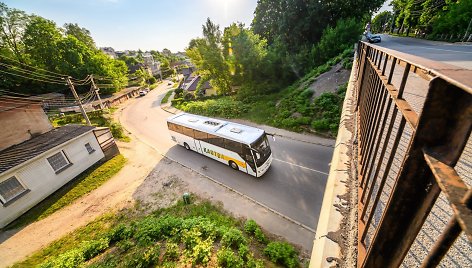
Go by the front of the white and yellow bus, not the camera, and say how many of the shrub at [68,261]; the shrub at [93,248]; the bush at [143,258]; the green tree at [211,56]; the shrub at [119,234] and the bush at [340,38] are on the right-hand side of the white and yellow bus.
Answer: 4

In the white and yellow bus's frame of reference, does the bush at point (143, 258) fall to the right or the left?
on its right

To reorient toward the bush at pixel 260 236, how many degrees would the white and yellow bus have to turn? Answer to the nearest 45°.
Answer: approximately 45° to its right

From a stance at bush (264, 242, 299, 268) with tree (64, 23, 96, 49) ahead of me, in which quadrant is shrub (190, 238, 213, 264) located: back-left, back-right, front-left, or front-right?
front-left

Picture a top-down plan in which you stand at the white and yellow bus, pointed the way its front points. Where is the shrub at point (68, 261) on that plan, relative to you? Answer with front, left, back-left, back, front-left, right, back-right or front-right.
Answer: right

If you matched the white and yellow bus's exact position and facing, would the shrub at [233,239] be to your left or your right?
on your right

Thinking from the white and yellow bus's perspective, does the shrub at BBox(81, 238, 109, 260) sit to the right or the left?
on its right

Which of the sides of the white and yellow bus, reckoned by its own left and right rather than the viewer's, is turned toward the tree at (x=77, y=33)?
back

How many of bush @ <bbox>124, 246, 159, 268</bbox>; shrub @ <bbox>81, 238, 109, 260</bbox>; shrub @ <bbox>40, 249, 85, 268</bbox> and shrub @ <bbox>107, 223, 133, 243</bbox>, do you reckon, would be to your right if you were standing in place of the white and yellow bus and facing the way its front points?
4

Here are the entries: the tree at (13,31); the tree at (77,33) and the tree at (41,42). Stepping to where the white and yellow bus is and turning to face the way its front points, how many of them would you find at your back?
3

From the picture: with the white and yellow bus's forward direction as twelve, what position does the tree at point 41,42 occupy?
The tree is roughly at 6 o'clock from the white and yellow bus.

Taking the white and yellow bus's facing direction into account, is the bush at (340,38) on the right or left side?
on its left

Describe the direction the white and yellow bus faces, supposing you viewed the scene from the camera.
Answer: facing the viewer and to the right of the viewer

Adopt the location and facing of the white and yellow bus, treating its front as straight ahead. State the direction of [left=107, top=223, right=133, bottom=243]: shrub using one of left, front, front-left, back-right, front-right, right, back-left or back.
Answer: right

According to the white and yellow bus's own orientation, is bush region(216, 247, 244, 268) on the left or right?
on its right

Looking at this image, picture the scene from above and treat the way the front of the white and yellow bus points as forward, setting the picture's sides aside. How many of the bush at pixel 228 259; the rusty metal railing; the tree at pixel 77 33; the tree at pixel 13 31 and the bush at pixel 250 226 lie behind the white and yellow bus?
2

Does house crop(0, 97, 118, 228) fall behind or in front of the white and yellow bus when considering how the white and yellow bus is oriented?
behind
